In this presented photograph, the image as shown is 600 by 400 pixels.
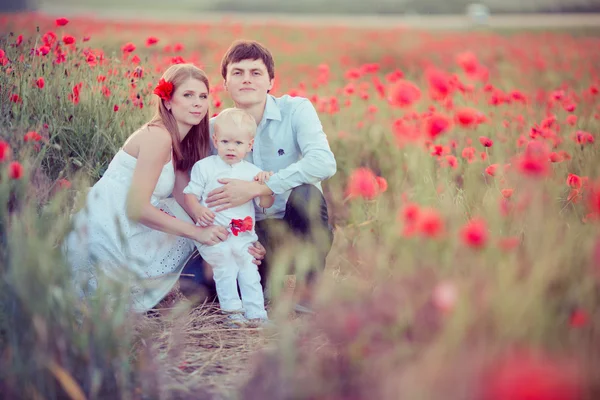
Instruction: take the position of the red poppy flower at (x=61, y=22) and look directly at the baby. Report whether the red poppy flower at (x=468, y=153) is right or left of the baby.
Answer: left

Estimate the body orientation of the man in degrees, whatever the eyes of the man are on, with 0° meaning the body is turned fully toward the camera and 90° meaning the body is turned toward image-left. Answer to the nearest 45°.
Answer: approximately 45°

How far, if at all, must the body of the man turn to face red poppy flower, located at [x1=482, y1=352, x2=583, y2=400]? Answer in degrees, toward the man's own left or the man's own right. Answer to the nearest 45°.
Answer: approximately 45° to the man's own left

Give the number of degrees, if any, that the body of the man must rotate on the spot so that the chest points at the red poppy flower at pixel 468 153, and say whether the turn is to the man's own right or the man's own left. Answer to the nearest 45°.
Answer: approximately 135° to the man's own left

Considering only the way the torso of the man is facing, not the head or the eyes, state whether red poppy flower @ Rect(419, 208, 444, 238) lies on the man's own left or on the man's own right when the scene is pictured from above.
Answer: on the man's own left

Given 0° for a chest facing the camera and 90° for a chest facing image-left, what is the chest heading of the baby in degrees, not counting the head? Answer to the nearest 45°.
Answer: approximately 0°
